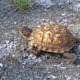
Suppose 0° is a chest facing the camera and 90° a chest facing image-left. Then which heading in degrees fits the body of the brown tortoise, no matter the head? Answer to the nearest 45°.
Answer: approximately 90°

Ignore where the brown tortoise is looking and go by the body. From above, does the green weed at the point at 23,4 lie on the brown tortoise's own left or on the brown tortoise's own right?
on the brown tortoise's own right
